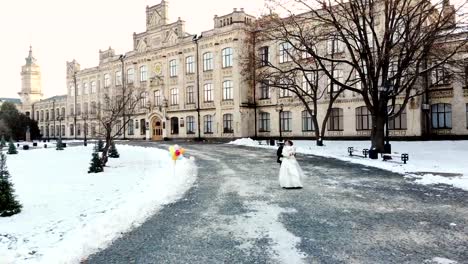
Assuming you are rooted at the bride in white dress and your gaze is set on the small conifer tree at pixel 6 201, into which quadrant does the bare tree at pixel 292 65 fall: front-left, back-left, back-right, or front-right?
back-right

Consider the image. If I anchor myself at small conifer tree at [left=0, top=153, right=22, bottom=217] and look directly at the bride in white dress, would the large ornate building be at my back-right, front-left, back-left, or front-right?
front-left

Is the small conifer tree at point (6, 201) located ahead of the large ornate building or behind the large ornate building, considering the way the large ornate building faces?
ahead

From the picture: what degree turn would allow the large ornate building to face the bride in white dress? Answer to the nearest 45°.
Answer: approximately 45° to its left

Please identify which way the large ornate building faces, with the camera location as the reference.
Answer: facing the viewer and to the left of the viewer
